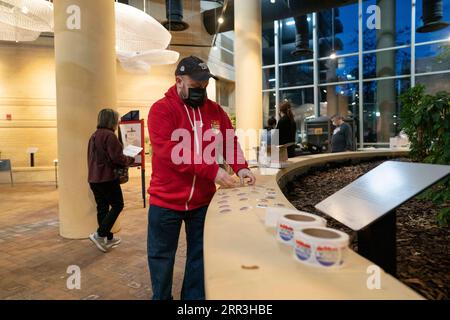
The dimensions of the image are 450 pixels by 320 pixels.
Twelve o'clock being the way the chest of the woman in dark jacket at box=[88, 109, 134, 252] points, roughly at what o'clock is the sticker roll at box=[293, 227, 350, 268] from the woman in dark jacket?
The sticker roll is roughly at 4 o'clock from the woman in dark jacket.

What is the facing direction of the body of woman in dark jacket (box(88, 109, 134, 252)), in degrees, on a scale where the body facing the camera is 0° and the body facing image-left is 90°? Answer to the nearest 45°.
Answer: approximately 225°

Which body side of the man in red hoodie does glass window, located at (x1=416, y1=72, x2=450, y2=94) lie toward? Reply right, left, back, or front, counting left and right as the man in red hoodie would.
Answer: left

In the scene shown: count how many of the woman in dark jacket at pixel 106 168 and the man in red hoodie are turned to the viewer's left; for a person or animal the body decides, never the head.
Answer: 0

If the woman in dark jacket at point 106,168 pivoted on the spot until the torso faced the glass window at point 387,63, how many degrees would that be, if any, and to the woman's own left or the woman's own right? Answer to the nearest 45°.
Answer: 0° — they already face it

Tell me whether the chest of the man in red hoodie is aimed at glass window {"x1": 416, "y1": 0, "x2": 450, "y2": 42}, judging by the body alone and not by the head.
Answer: no

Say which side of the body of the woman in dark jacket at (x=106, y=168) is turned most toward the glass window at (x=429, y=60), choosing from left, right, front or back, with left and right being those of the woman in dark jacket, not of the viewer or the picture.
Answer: front

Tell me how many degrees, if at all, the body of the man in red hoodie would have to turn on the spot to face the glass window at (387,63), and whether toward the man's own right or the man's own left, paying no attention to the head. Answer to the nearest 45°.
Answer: approximately 90° to the man's own left

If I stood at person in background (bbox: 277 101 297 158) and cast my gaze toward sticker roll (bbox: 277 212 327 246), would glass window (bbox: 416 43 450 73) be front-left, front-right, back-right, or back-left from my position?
back-left

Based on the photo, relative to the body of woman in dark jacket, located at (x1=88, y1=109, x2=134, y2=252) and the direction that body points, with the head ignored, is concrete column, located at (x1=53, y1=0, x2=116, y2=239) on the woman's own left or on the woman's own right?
on the woman's own left

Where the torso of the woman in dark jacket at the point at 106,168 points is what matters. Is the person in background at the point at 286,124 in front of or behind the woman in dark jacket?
in front

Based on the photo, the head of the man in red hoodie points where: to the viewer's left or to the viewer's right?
to the viewer's right

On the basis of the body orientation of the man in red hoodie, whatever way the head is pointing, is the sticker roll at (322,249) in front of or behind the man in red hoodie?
in front
